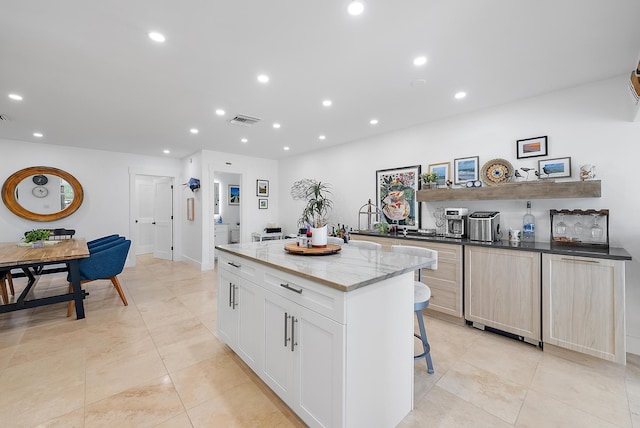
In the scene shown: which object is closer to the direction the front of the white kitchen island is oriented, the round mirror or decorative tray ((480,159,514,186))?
the round mirror

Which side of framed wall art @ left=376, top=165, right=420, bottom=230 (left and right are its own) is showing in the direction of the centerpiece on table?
front

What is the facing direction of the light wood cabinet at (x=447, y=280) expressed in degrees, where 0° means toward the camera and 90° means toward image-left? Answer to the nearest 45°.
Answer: approximately 45°

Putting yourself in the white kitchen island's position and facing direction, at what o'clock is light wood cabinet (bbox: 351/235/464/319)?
The light wood cabinet is roughly at 6 o'clock from the white kitchen island.

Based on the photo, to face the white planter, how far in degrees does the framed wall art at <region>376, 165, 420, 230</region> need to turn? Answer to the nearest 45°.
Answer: approximately 45° to its left

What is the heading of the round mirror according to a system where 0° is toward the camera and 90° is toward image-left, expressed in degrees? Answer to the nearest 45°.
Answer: approximately 0°

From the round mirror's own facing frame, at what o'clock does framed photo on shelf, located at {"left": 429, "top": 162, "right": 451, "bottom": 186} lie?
The framed photo on shelf is roughly at 11 o'clock from the round mirror.

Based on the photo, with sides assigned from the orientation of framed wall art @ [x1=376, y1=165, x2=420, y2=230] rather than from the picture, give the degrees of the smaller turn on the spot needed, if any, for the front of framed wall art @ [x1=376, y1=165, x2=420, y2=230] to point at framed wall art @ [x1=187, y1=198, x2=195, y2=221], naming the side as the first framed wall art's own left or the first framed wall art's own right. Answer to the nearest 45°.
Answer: approximately 45° to the first framed wall art's own right

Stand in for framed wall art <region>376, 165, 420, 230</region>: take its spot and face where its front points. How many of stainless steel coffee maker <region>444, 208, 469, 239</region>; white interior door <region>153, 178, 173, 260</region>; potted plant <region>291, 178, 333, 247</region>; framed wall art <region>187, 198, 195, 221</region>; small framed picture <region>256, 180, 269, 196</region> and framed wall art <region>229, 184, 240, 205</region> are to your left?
1

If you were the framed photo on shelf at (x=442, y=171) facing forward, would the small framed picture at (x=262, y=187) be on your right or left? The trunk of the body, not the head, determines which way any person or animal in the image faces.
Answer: on your right

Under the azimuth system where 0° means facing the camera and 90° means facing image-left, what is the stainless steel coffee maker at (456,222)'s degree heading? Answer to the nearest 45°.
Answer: approximately 45°
